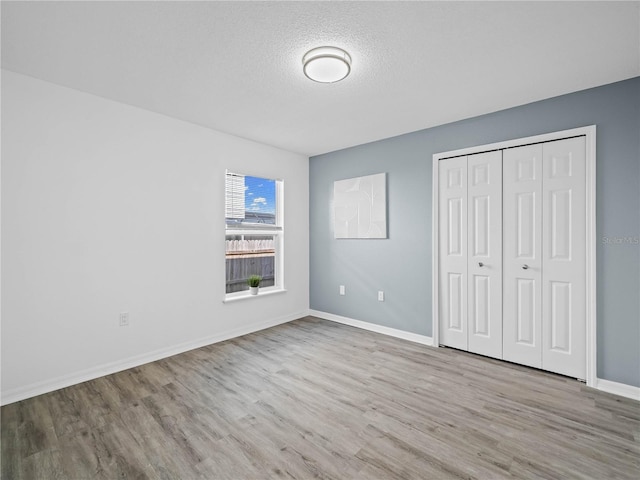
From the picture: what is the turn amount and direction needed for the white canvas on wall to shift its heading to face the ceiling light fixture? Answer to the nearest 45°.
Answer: approximately 45° to its left

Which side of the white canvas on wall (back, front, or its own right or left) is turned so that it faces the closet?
left

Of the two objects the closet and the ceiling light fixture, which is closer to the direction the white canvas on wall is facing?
the ceiling light fixture

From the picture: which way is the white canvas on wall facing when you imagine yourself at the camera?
facing the viewer and to the left of the viewer
